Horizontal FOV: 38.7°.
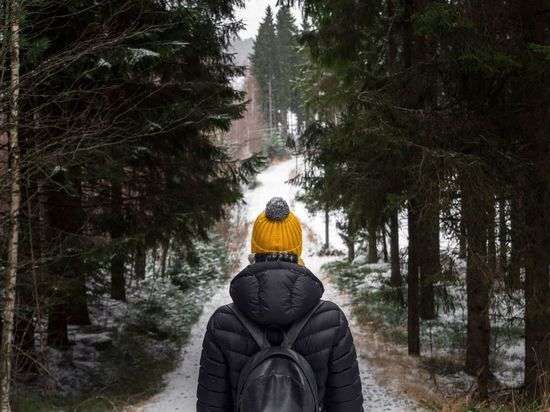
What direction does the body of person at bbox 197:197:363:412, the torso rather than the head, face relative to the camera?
away from the camera
